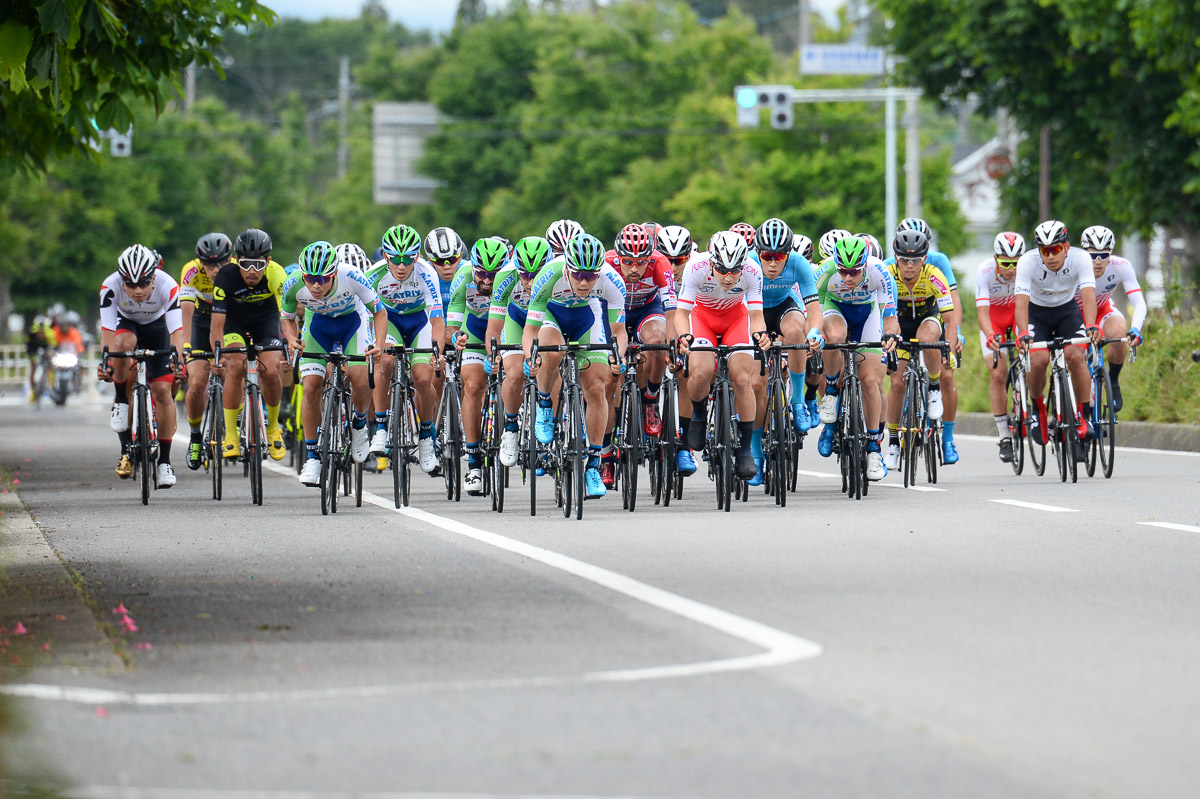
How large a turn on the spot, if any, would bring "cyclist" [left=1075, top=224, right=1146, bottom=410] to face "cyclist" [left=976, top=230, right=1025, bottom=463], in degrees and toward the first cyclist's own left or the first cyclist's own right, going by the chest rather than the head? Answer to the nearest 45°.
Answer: approximately 45° to the first cyclist's own right

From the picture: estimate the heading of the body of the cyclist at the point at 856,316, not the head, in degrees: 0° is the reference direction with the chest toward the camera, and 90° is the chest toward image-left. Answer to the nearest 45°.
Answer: approximately 0°

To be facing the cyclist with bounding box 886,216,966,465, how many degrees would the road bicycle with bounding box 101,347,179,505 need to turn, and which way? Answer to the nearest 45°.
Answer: approximately 90° to its left

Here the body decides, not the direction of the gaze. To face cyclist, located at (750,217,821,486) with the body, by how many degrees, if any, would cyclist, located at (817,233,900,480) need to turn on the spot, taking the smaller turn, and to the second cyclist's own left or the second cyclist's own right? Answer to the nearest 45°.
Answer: approximately 45° to the second cyclist's own right

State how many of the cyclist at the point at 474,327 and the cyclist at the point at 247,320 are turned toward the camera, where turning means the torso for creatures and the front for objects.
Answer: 2

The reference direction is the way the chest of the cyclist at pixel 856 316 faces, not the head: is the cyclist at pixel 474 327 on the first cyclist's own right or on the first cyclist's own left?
on the first cyclist's own right
